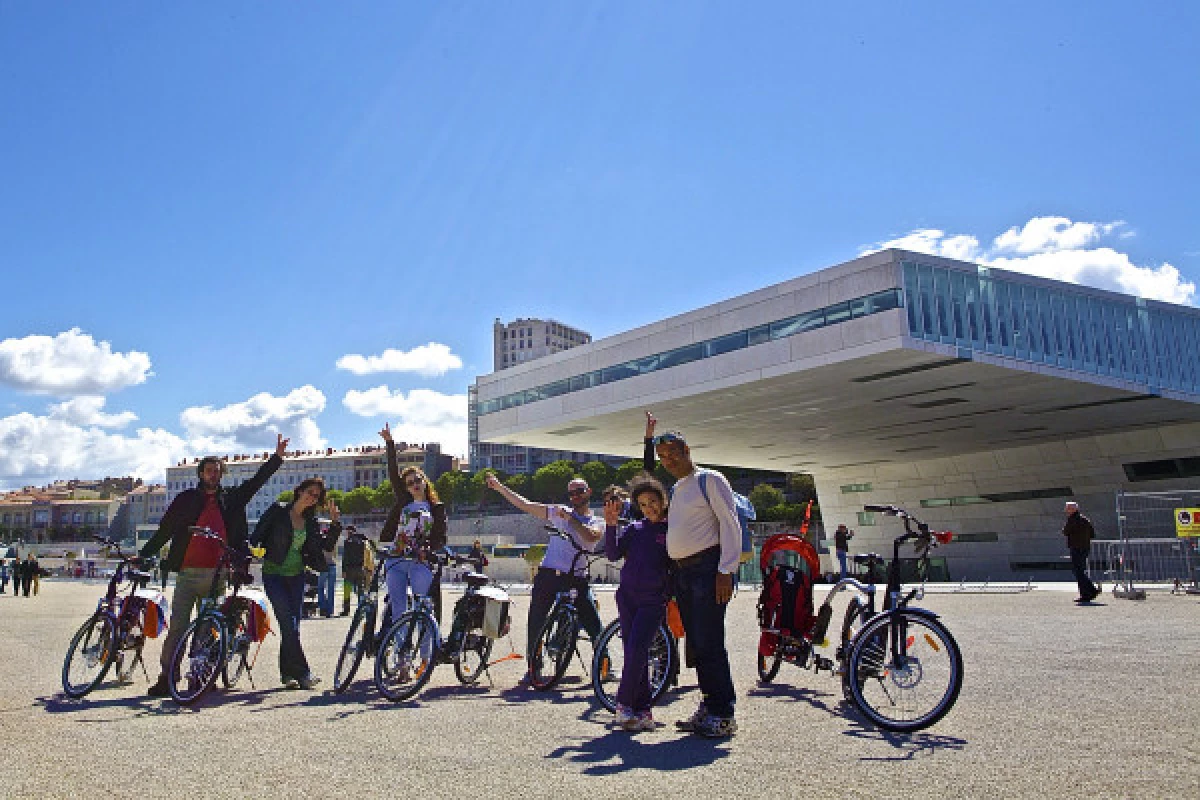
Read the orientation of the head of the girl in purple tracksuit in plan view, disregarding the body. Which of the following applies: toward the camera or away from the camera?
toward the camera

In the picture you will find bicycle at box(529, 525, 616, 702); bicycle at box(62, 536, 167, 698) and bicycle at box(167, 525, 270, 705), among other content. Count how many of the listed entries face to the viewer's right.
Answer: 0

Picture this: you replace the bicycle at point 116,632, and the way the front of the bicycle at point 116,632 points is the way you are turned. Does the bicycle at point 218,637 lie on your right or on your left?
on your left

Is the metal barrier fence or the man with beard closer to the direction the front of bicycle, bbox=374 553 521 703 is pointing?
the man with beard

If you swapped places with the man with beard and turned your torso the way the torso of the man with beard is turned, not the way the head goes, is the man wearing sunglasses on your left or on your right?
on your left

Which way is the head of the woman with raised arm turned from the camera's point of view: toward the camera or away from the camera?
toward the camera

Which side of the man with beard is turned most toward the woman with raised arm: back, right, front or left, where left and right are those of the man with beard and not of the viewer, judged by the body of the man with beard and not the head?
left

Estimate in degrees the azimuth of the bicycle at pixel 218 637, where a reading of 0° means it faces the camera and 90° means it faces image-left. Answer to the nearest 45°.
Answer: approximately 45°

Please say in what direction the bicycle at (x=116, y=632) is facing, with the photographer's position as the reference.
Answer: facing the viewer and to the left of the viewer

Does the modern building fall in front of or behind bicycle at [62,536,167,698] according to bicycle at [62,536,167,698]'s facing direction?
behind

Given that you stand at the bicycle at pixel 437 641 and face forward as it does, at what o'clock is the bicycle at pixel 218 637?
the bicycle at pixel 218 637 is roughly at 2 o'clock from the bicycle at pixel 437 641.

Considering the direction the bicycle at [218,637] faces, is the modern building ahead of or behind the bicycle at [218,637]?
behind

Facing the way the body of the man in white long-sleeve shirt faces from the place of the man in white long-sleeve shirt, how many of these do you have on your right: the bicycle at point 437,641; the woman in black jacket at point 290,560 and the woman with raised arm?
3

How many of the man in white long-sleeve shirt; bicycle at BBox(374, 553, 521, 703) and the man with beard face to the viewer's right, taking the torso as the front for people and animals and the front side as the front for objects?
0

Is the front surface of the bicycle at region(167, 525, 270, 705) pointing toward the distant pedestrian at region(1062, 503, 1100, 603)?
no

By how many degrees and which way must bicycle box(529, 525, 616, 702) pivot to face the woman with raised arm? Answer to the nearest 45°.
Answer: approximately 45° to its right

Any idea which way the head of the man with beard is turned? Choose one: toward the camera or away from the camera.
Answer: toward the camera

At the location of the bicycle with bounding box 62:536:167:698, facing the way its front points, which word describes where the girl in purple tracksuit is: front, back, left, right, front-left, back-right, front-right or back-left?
left

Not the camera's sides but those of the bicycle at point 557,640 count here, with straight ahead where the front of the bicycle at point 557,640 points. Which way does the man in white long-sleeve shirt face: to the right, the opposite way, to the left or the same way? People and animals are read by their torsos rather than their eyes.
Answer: the same way

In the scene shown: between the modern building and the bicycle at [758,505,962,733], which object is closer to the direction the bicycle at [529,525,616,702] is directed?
the bicycle
